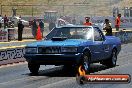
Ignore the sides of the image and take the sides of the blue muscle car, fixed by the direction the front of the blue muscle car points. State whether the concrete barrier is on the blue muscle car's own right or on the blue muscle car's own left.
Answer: on the blue muscle car's own right

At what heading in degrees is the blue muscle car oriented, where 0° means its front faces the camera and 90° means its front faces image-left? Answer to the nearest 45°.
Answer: approximately 45°
